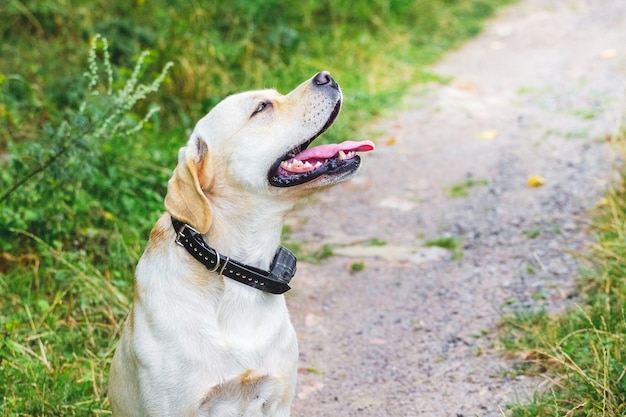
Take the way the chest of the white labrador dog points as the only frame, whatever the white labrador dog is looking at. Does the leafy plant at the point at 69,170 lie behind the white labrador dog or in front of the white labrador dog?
behind

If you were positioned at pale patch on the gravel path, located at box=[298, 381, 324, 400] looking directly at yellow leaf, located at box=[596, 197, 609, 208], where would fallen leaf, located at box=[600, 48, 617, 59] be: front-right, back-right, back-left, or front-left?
front-left

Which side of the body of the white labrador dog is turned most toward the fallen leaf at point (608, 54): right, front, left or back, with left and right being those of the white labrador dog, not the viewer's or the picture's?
left

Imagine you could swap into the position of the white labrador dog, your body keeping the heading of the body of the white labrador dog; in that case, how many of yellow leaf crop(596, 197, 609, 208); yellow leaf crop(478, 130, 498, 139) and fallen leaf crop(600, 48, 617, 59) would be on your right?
0

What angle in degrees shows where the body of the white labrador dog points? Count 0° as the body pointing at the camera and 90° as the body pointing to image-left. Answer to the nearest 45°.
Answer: approximately 315°

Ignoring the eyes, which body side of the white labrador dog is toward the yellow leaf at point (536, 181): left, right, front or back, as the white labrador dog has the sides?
left

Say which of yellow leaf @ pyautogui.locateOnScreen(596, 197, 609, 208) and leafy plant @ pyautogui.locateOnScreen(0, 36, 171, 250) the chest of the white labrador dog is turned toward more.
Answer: the yellow leaf

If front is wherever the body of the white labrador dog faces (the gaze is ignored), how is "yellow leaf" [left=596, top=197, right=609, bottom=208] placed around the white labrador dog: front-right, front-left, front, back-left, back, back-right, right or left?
left

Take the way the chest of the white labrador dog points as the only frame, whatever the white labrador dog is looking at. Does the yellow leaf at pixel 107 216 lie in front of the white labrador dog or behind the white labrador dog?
behind
